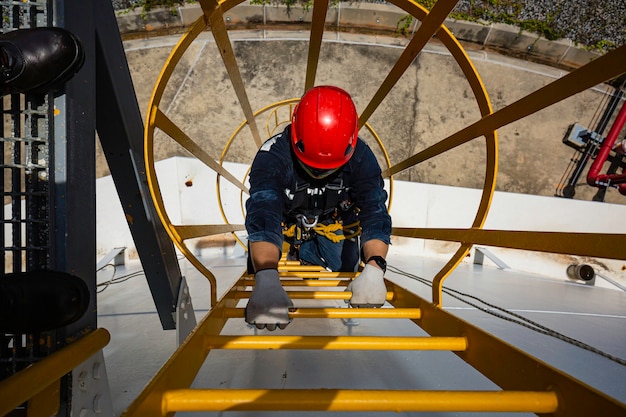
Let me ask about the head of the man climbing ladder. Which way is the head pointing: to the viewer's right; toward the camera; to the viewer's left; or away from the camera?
toward the camera

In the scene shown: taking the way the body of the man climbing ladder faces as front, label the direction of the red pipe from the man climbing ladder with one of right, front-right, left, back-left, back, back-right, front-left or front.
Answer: back-left

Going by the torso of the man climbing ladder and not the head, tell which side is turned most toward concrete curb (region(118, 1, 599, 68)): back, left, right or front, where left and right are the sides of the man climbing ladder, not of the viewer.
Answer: back

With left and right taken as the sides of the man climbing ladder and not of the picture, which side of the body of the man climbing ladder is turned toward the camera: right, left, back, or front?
front
